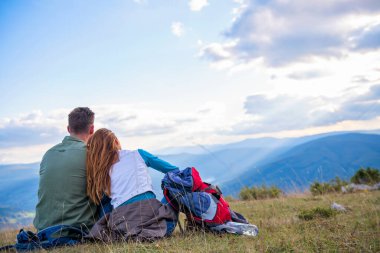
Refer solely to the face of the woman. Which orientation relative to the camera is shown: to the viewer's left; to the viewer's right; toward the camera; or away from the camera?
away from the camera

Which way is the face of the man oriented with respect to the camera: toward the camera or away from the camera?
away from the camera

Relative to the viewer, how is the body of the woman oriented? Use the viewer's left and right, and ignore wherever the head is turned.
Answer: facing away from the viewer

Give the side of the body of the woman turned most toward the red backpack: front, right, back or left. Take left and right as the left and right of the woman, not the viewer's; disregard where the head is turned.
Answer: right

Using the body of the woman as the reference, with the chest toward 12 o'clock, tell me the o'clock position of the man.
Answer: The man is roughly at 10 o'clock from the woman.
